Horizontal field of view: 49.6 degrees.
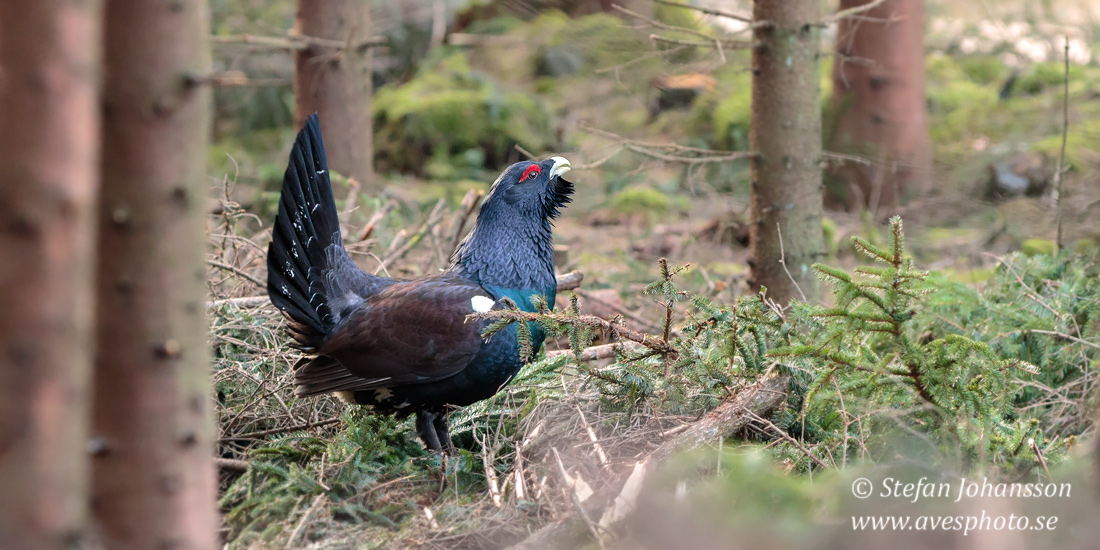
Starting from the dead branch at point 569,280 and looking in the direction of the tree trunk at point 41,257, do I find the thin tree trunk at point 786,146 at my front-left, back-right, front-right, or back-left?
back-left
